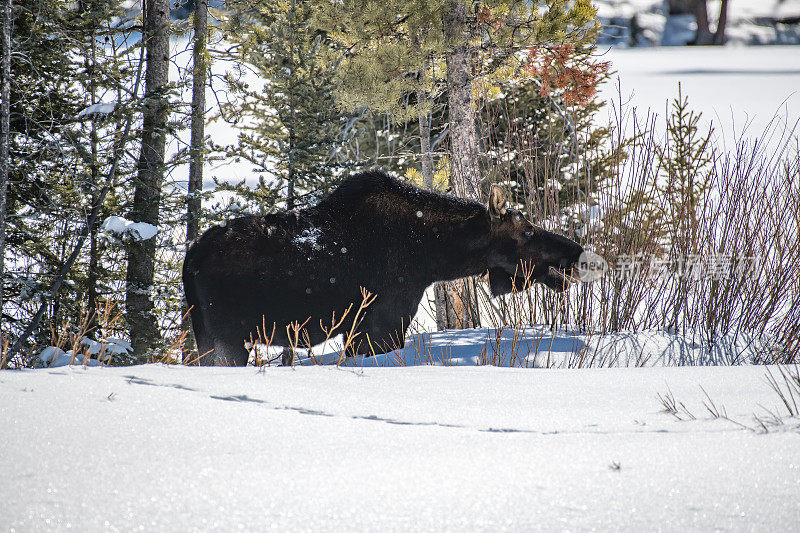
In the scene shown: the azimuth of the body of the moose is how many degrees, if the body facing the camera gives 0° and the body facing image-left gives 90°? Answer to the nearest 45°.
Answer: approximately 270°

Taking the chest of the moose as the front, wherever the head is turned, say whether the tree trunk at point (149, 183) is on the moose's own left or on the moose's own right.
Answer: on the moose's own left

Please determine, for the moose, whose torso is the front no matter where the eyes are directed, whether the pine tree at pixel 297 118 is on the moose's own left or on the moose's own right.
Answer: on the moose's own left

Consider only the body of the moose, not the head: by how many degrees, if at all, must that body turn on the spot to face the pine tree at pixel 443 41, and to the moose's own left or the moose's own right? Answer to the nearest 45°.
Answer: approximately 90° to the moose's own left
